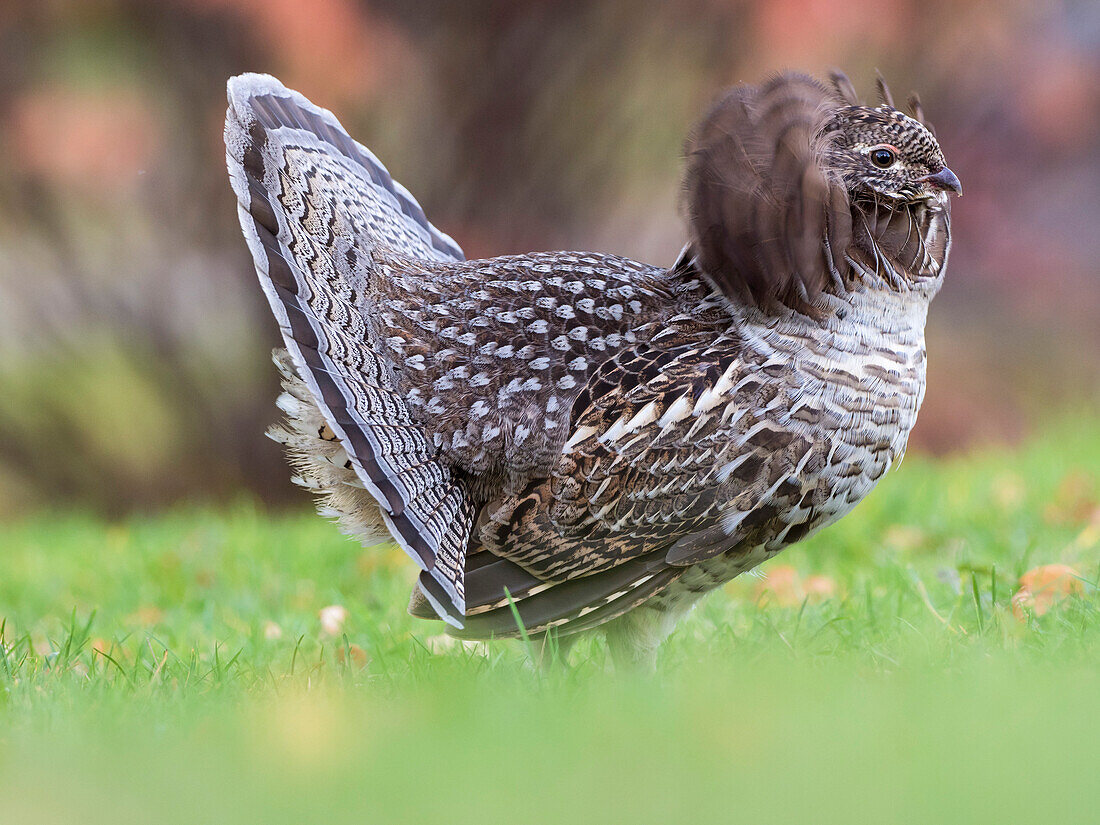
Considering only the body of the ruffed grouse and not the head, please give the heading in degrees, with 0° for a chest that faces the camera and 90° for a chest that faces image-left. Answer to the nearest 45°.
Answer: approximately 270°
